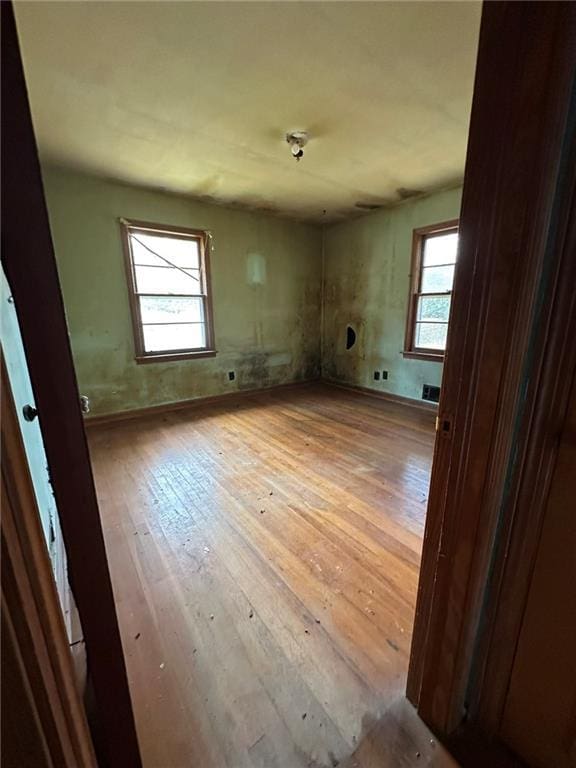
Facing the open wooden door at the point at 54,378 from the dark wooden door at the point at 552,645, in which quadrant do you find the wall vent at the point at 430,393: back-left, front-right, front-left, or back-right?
back-right

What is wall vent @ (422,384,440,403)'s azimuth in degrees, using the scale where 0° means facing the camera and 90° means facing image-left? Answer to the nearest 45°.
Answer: approximately 45°

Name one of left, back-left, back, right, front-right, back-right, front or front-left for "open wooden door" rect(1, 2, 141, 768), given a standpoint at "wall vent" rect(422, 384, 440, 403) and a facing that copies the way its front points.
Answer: front-left

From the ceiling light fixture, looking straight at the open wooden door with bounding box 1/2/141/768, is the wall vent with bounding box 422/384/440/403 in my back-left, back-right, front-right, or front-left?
back-left
